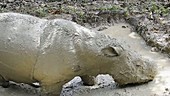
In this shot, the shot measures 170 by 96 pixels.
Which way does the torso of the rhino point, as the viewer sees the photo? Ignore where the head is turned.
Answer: to the viewer's right
